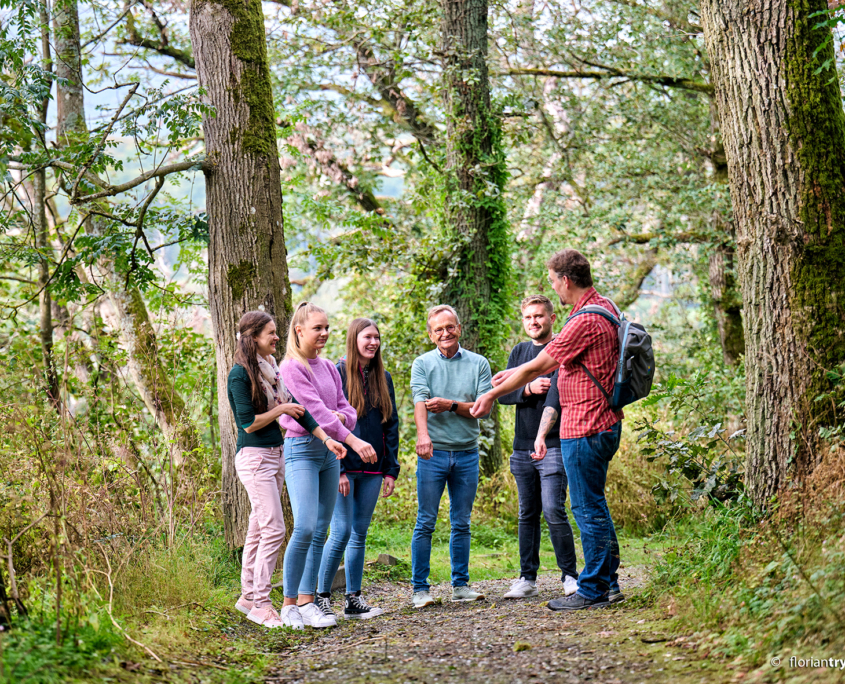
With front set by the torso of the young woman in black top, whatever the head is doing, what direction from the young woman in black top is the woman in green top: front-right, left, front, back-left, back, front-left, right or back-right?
right

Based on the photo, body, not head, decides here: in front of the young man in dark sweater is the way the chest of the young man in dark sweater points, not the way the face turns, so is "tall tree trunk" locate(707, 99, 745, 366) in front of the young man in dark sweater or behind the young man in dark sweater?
behind

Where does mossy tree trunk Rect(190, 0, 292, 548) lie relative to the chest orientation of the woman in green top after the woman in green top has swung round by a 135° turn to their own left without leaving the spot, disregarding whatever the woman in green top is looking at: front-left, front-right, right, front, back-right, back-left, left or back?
front-right

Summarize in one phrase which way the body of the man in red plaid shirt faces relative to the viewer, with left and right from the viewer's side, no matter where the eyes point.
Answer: facing to the left of the viewer

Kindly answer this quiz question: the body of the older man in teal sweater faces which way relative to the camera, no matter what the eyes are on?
toward the camera

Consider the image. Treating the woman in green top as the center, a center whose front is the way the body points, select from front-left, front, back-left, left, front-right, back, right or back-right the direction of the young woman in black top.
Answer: front-left

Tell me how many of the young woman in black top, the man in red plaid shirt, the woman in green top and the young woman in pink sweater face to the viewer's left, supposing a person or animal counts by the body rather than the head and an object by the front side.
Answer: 1

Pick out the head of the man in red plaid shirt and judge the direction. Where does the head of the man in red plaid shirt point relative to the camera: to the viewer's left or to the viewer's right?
to the viewer's left

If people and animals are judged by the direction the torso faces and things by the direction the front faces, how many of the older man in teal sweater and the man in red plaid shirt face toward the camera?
1

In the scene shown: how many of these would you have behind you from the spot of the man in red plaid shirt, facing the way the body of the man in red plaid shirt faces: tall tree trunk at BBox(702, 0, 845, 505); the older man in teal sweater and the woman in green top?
1

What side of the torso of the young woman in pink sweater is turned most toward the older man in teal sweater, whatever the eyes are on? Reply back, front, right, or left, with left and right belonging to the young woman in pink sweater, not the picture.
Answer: left

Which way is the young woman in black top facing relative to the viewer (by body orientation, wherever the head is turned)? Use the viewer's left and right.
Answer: facing the viewer and to the right of the viewer
